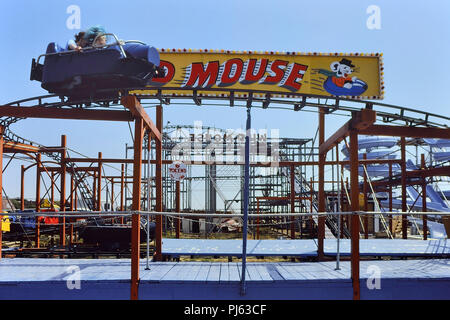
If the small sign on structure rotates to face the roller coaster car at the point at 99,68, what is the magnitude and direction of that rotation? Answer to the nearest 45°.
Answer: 0° — it already faces it

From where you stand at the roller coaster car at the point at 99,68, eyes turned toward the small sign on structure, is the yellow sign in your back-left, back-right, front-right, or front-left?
front-right

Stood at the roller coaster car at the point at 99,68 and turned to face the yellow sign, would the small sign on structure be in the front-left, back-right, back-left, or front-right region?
front-left

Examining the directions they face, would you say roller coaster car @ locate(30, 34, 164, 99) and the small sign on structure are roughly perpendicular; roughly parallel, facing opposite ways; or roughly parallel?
roughly perpendicular

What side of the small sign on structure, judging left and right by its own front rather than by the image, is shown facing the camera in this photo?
front

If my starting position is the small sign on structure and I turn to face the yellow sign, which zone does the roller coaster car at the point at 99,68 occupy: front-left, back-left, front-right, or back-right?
front-right

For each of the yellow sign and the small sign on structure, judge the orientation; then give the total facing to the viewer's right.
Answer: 0

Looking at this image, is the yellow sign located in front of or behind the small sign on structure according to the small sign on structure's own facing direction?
in front

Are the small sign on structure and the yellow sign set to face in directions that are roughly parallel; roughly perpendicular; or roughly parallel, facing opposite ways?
roughly parallel

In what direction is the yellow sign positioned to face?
toward the camera

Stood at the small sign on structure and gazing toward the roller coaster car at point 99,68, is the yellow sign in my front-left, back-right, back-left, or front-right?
front-left
